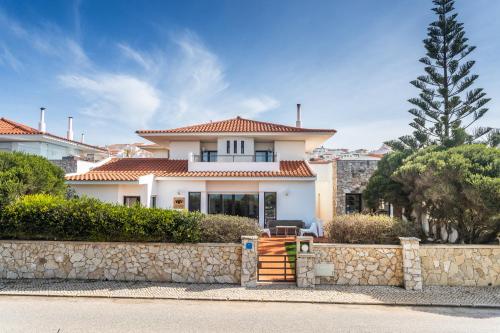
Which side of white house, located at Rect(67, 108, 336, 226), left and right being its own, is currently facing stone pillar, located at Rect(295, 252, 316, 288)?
front

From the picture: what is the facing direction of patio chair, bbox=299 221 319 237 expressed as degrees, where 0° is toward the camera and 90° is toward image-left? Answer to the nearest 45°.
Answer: approximately 90°

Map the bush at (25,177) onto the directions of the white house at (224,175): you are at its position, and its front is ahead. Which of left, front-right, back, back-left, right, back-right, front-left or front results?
front-right

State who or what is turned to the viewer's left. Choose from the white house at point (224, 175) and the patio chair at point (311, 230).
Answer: the patio chair

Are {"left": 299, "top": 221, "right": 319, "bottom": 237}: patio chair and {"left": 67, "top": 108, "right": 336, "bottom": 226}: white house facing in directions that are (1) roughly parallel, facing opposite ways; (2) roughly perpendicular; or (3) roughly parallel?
roughly perpendicular

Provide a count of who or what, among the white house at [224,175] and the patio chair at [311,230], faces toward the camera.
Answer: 1

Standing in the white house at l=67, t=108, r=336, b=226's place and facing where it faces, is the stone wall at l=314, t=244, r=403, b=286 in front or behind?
in front

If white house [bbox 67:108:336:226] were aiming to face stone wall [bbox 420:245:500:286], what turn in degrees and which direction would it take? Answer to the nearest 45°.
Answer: approximately 45° to its left

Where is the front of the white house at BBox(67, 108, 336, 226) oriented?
toward the camera

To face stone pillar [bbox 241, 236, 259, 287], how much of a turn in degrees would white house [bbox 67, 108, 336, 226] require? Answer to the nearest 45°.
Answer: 0° — it already faces it

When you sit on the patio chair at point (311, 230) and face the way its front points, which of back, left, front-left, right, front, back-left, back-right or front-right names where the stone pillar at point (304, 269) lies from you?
left
